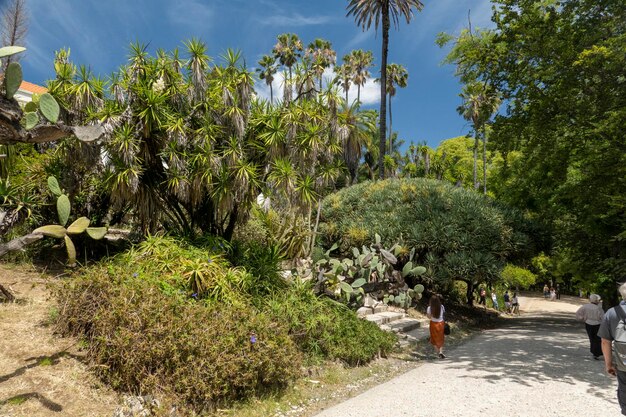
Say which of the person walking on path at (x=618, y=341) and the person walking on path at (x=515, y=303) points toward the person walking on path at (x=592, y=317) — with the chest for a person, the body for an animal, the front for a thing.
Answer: the person walking on path at (x=618, y=341)

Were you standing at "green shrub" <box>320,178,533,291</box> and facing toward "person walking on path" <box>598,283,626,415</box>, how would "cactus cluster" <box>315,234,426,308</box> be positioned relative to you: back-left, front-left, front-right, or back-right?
front-right

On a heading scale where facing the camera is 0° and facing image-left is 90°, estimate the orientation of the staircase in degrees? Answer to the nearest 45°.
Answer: approximately 315°

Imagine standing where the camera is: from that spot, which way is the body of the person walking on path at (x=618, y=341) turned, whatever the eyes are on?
away from the camera

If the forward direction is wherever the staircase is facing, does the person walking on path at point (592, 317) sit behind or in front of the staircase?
in front

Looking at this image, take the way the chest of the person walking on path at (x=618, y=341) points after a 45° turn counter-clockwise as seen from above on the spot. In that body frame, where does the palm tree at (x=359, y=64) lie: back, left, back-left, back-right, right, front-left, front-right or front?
front

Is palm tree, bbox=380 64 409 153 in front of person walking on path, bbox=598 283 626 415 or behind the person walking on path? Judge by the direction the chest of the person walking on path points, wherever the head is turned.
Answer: in front

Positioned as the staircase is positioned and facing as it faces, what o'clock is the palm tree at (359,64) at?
The palm tree is roughly at 7 o'clock from the staircase.

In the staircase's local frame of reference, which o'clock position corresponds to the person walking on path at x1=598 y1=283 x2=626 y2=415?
The person walking on path is roughly at 1 o'clock from the staircase.

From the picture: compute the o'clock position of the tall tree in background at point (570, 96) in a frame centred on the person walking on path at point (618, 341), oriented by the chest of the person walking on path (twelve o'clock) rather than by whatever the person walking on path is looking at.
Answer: The tall tree in background is roughly at 12 o'clock from the person walking on path.
